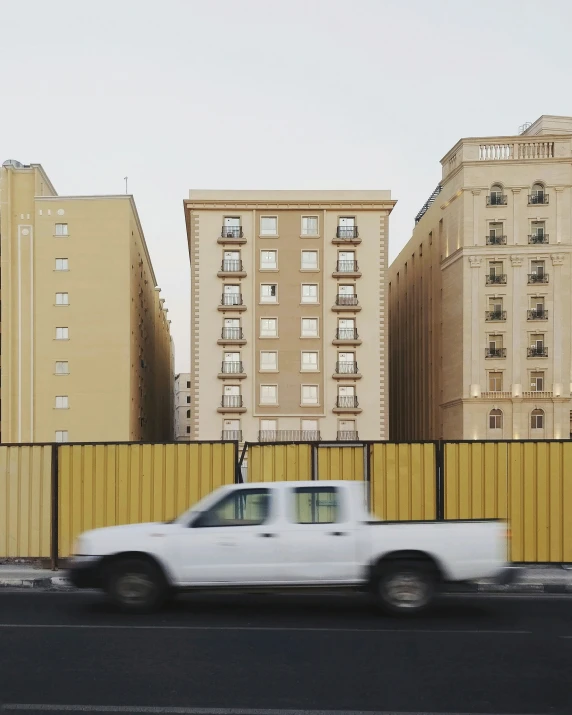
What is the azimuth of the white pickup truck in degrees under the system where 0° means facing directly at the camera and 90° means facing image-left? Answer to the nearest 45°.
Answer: approximately 90°
